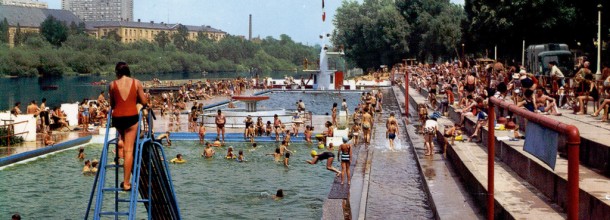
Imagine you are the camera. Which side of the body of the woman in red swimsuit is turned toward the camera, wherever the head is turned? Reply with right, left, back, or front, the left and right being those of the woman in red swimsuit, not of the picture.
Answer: back

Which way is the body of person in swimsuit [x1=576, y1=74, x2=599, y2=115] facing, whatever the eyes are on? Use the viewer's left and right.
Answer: facing to the left of the viewer

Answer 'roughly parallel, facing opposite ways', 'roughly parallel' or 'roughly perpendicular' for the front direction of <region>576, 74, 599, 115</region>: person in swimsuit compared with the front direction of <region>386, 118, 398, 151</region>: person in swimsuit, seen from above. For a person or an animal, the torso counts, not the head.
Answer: roughly perpendicular

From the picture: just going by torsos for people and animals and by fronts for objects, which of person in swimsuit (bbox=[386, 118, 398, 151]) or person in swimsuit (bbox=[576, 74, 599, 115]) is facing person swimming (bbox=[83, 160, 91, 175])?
person in swimsuit (bbox=[576, 74, 599, 115])

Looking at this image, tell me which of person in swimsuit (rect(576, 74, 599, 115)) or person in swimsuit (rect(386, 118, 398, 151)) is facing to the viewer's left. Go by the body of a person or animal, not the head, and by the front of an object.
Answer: person in swimsuit (rect(576, 74, 599, 115))
